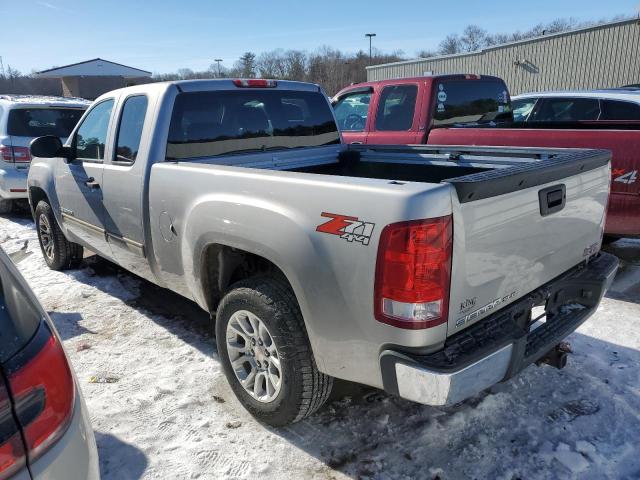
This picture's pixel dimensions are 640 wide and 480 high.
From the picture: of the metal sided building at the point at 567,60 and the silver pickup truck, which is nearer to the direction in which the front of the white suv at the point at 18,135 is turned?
the metal sided building

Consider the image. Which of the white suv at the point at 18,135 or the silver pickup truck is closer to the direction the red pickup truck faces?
the white suv

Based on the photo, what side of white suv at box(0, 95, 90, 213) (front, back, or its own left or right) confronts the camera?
back

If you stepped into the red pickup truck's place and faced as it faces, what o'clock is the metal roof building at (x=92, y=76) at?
The metal roof building is roughly at 12 o'clock from the red pickup truck.

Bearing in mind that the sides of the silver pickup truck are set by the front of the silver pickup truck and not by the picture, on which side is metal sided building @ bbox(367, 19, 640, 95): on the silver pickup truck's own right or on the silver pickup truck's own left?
on the silver pickup truck's own right

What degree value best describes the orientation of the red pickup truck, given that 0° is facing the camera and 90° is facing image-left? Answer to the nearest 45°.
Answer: approximately 135°

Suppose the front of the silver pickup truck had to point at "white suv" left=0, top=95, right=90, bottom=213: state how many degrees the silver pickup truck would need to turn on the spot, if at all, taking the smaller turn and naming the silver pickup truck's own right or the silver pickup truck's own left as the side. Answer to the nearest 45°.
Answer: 0° — it already faces it

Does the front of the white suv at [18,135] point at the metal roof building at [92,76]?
yes

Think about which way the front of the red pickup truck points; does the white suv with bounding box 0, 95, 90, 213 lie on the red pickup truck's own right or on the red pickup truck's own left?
on the red pickup truck's own left
